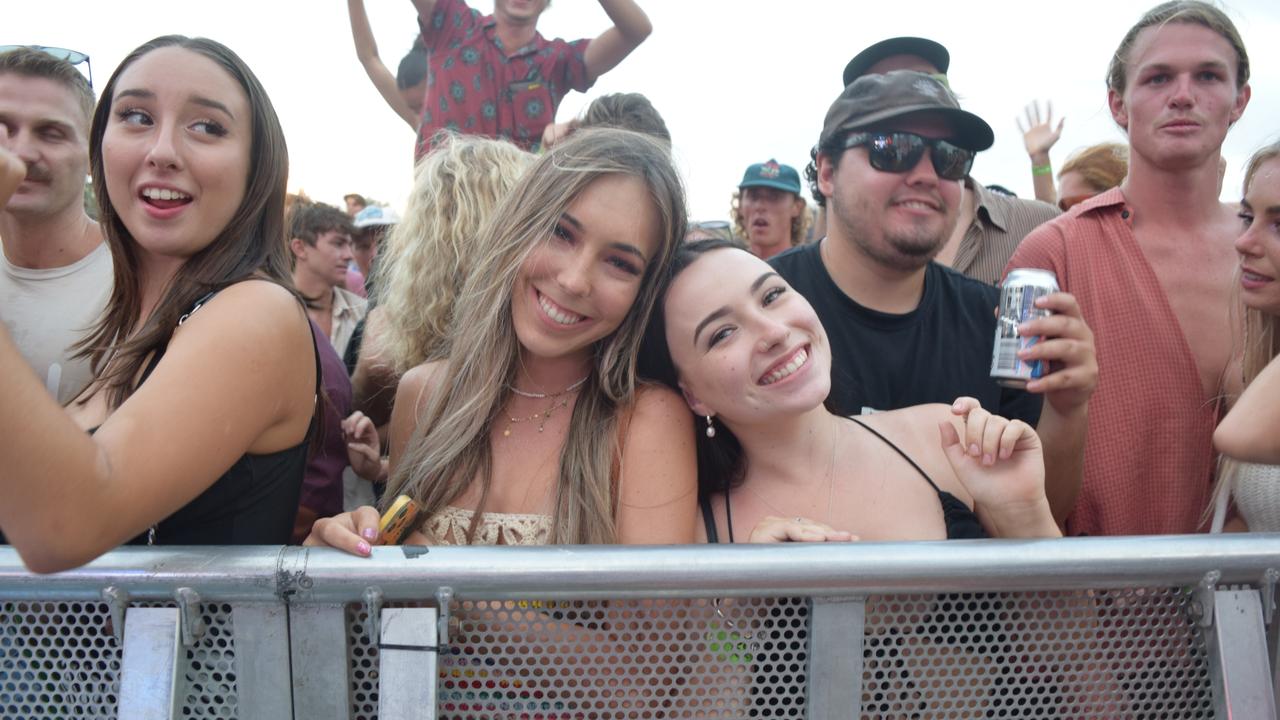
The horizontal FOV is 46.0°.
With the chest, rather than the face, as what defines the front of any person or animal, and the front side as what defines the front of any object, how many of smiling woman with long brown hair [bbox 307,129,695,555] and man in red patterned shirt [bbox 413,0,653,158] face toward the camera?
2

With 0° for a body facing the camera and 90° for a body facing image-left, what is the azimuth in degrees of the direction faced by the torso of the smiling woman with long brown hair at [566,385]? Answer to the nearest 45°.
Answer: approximately 0°

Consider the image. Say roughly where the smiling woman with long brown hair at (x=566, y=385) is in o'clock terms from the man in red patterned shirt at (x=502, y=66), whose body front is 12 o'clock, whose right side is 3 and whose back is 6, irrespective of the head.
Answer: The smiling woman with long brown hair is roughly at 12 o'clock from the man in red patterned shirt.

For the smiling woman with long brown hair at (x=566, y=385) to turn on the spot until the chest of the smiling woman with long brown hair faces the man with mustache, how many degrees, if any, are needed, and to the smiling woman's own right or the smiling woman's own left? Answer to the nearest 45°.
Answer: approximately 135° to the smiling woman's own right

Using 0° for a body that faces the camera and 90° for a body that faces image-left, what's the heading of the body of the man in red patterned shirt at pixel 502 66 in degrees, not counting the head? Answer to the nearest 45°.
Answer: approximately 0°

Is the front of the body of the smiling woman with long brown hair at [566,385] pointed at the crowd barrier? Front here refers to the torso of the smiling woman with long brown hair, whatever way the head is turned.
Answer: yes

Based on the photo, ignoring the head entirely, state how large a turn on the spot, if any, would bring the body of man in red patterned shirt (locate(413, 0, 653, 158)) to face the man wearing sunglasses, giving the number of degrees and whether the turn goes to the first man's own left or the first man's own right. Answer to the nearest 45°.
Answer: approximately 45° to the first man's own left

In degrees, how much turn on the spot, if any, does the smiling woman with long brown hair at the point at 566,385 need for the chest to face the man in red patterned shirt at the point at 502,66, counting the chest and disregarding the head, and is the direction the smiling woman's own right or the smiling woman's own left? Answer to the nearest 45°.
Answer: approximately 180°
